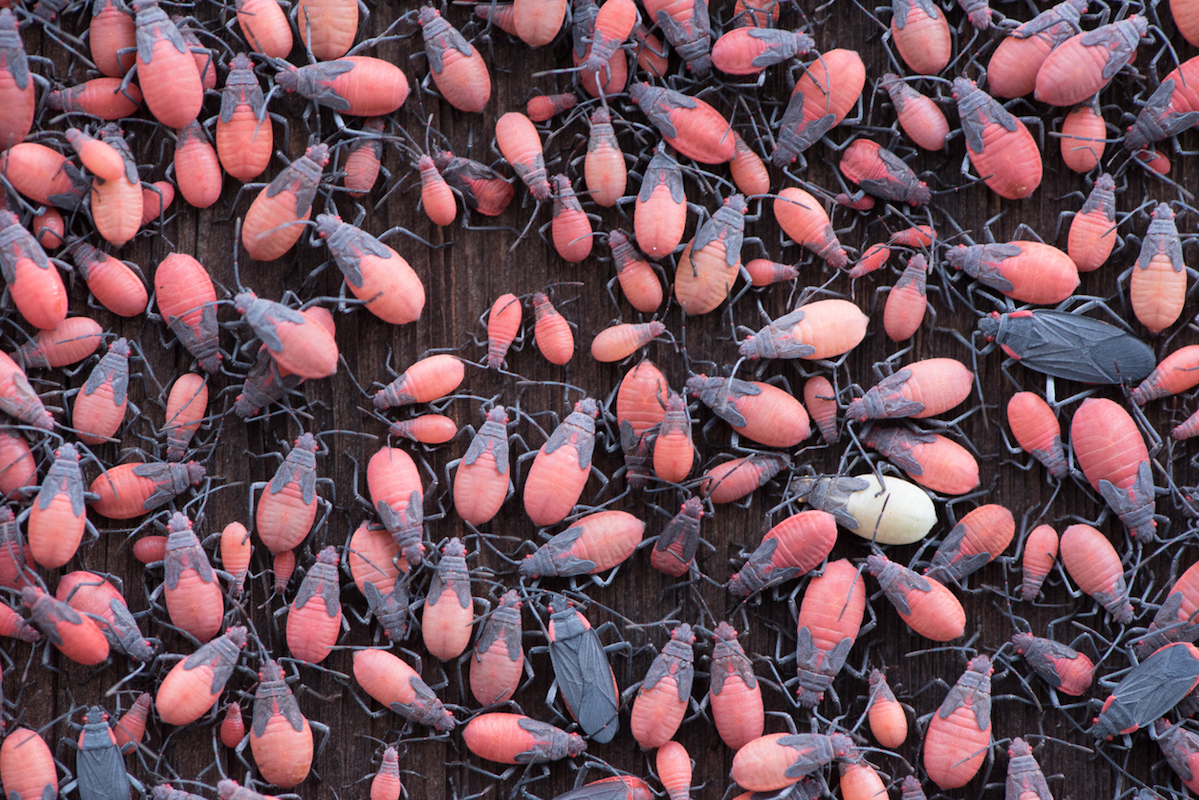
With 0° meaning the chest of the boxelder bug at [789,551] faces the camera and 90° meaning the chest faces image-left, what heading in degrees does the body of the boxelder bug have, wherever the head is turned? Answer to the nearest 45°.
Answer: approximately 45°

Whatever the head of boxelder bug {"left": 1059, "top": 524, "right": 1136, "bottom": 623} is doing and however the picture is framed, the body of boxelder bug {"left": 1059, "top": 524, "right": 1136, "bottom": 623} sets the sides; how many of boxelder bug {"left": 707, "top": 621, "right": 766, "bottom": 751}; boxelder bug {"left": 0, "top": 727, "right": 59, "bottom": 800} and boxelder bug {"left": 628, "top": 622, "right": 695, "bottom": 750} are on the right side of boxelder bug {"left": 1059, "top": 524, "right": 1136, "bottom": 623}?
3

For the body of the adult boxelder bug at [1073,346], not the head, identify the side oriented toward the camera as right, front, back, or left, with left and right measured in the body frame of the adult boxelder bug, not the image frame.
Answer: left

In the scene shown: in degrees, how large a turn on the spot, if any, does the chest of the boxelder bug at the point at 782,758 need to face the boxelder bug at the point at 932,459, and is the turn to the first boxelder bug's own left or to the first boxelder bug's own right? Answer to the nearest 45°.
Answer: approximately 45° to the first boxelder bug's own left

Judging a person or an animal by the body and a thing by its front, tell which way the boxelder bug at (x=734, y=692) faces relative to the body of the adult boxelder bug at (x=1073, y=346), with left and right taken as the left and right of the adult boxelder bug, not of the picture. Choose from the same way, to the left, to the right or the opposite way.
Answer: to the right

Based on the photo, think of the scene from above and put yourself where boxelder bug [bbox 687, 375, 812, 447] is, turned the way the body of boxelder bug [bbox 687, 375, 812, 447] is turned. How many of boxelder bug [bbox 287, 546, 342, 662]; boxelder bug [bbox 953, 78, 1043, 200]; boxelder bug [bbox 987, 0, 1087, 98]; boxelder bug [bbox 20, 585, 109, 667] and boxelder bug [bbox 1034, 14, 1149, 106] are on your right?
3

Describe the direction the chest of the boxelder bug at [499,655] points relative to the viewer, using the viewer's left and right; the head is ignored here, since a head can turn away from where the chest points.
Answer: facing away from the viewer

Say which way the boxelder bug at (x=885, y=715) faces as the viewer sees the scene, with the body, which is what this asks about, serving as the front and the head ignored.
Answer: away from the camera

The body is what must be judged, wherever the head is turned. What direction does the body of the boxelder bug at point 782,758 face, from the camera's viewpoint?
to the viewer's right

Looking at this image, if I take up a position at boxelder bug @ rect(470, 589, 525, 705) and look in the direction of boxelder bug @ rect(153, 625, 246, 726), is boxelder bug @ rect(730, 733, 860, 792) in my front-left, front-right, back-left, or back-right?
back-left

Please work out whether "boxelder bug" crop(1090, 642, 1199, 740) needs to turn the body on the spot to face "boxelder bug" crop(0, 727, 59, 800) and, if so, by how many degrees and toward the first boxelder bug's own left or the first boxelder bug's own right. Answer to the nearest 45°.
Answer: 0° — it already faces it

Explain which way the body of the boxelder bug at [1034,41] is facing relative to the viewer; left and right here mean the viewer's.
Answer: facing away from the viewer and to the right of the viewer
